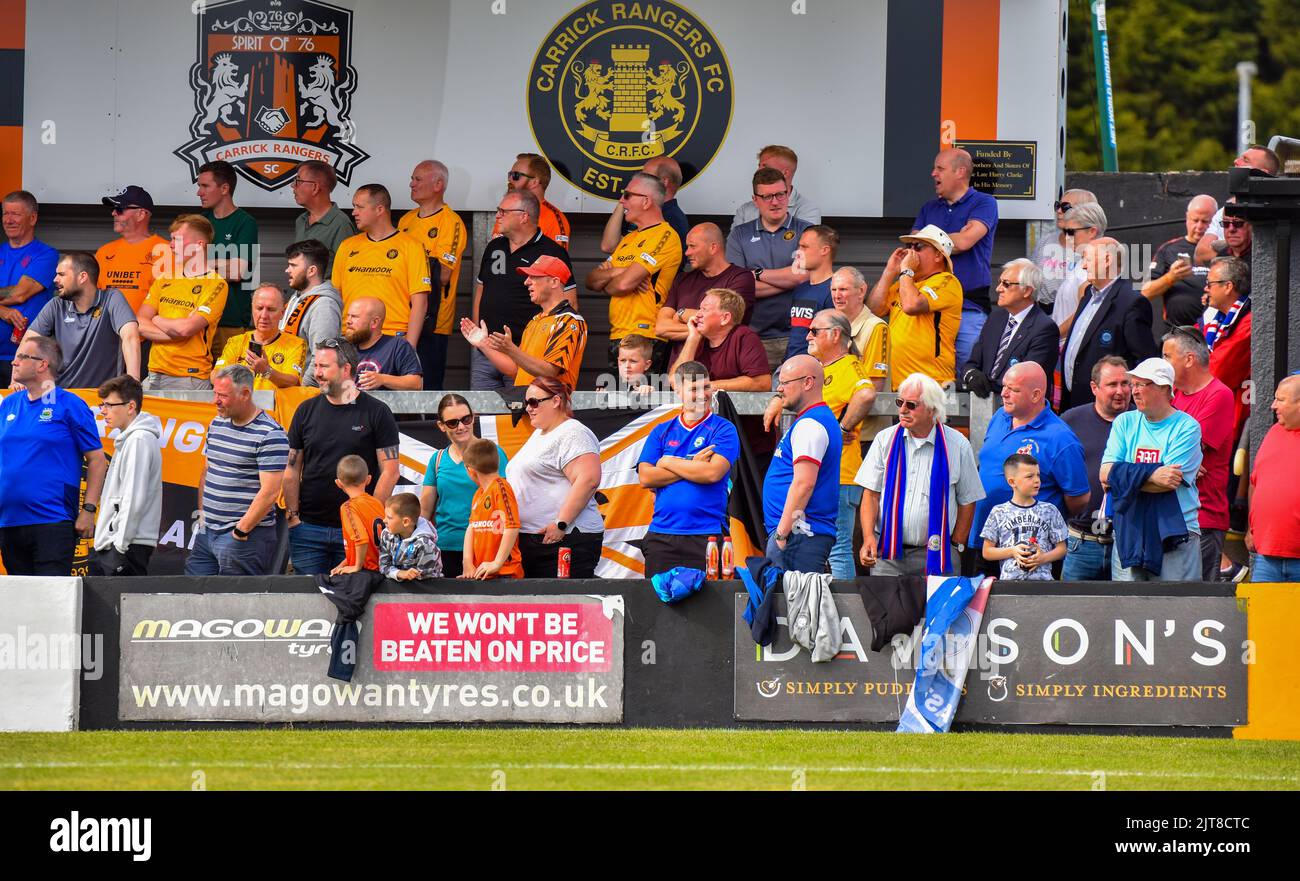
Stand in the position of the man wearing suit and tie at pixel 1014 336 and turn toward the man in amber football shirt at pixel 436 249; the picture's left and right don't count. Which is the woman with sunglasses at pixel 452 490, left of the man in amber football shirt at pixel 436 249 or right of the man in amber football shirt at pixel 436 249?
left

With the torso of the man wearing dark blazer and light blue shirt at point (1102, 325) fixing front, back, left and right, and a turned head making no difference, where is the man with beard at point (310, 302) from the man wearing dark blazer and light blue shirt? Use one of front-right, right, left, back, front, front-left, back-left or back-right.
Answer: front-right

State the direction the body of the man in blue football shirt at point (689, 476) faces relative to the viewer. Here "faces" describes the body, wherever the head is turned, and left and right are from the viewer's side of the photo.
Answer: facing the viewer

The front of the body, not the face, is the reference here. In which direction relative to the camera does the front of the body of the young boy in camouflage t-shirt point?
toward the camera

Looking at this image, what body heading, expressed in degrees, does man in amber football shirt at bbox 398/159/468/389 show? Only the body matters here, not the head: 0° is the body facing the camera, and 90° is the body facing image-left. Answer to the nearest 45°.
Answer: approximately 45°

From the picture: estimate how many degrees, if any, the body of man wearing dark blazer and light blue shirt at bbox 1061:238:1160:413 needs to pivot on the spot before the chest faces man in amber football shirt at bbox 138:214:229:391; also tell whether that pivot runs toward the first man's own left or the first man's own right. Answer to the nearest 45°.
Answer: approximately 45° to the first man's own right

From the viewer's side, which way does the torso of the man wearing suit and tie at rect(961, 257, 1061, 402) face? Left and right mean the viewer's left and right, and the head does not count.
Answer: facing the viewer and to the left of the viewer

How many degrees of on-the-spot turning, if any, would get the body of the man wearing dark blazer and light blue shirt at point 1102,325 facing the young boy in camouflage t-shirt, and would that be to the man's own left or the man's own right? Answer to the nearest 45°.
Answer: approximately 45° to the man's own left

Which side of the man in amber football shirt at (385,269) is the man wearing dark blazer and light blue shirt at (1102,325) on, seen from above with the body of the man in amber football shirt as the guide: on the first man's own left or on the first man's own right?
on the first man's own left

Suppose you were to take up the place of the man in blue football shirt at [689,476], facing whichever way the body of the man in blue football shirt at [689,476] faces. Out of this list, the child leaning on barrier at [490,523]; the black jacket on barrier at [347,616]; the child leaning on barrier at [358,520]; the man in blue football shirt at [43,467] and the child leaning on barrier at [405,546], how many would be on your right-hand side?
5

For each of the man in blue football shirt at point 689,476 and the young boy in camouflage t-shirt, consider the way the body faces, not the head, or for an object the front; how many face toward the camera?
2
